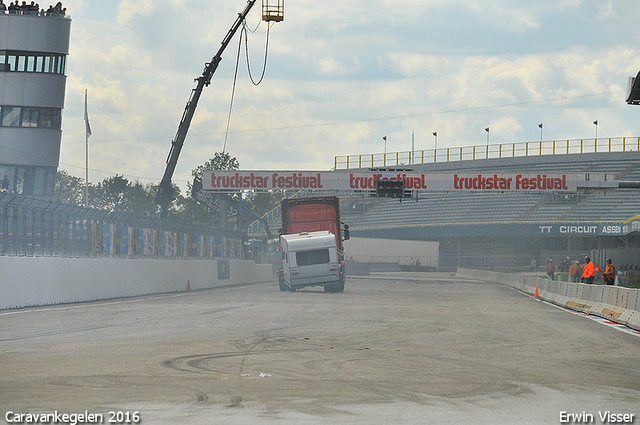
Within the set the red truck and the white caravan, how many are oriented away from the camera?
2

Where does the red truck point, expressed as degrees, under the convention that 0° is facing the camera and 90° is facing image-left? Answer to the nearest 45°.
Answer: approximately 180°

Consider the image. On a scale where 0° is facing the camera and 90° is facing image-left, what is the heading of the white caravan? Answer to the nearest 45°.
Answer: approximately 180°

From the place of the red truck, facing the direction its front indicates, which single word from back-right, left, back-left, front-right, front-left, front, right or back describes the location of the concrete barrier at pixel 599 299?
back-right
